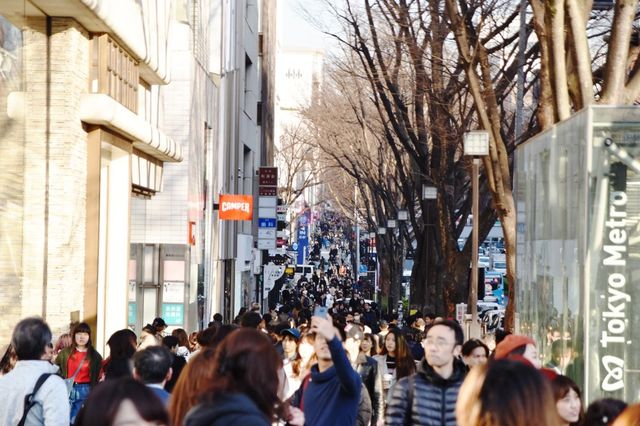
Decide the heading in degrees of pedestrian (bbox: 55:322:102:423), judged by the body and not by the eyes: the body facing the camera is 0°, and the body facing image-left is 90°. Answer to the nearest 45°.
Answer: approximately 0°

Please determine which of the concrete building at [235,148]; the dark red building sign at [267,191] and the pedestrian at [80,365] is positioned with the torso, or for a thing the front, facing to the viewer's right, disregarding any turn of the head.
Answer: the concrete building

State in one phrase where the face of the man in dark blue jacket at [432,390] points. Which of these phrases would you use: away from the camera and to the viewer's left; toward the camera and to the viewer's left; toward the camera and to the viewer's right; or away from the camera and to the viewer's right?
toward the camera and to the viewer's left

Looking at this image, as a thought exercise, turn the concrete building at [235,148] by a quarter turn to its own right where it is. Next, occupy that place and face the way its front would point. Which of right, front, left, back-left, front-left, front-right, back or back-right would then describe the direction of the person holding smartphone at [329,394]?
front

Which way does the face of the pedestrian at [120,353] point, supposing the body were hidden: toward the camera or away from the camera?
away from the camera

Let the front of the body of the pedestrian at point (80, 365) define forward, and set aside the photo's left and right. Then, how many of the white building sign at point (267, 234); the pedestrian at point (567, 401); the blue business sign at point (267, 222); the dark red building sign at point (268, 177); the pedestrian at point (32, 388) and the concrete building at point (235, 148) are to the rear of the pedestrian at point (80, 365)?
4

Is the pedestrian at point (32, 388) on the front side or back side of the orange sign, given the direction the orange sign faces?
on the front side

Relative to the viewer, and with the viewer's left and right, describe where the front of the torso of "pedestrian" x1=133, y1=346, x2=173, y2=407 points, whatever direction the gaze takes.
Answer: facing away from the viewer

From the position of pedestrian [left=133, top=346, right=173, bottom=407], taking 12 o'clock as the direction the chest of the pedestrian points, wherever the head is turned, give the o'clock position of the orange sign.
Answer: The orange sign is roughly at 12 o'clock from the pedestrian.

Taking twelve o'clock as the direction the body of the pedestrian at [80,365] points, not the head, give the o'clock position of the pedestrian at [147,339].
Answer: the pedestrian at [147,339] is roughly at 7 o'clock from the pedestrian at [80,365].

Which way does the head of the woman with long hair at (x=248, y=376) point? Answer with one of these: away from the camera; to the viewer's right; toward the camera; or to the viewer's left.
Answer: away from the camera

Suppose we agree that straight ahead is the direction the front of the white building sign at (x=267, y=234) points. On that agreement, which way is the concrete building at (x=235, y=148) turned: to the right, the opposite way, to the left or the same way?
to the left
